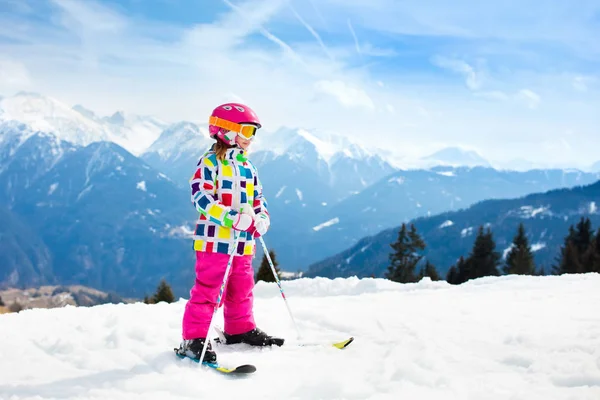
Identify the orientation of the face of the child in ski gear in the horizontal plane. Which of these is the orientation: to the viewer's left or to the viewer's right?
to the viewer's right

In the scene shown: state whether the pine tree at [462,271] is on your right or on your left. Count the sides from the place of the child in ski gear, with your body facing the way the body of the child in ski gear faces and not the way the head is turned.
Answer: on your left

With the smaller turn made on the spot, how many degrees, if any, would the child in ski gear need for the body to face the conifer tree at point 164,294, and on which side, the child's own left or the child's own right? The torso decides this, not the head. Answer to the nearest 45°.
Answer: approximately 135° to the child's own left

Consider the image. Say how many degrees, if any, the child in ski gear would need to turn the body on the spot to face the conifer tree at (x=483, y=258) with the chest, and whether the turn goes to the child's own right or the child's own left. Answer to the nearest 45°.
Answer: approximately 90° to the child's own left

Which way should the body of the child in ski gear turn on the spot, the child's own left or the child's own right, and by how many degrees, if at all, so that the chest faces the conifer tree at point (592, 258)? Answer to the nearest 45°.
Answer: approximately 90° to the child's own left

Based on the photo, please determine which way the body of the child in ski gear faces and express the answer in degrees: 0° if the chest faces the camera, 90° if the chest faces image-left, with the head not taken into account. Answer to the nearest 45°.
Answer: approximately 315°

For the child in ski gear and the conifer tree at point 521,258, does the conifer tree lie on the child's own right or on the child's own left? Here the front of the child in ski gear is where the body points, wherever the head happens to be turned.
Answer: on the child's own left
